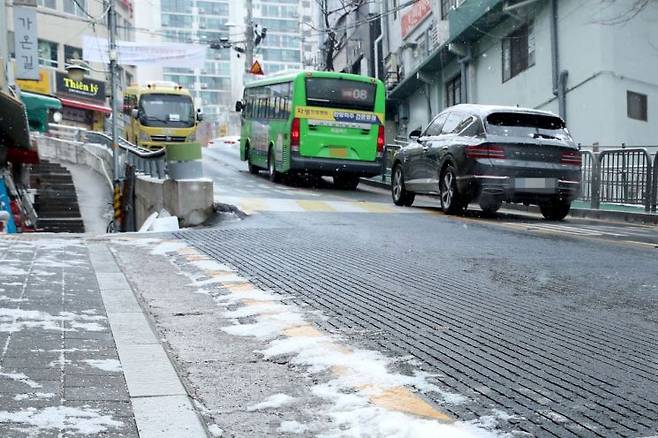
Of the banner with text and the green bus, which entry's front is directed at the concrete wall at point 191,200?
the banner with text

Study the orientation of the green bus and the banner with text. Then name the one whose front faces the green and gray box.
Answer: the banner with text

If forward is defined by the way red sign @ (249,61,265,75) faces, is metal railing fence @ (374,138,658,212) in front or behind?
in front

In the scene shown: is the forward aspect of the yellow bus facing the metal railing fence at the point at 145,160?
yes

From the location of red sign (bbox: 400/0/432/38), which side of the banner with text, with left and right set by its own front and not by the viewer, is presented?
left

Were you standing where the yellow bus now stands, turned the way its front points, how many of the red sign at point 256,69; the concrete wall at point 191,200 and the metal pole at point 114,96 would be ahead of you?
2

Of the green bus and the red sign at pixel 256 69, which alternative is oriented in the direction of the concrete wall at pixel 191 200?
the red sign
